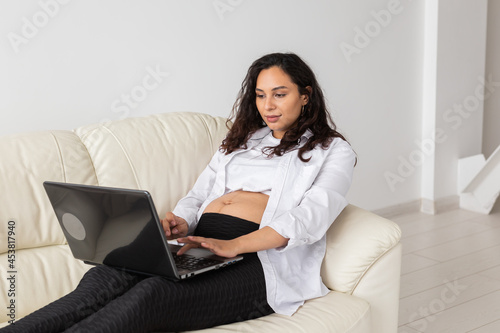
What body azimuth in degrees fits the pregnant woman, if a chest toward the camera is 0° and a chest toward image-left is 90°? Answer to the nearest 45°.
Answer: approximately 45°
